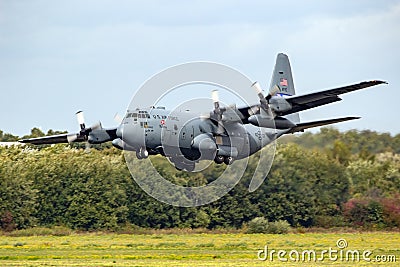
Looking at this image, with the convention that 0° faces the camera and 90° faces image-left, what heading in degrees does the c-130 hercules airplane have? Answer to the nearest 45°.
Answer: approximately 45°
